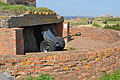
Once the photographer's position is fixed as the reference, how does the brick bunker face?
facing the viewer and to the right of the viewer
